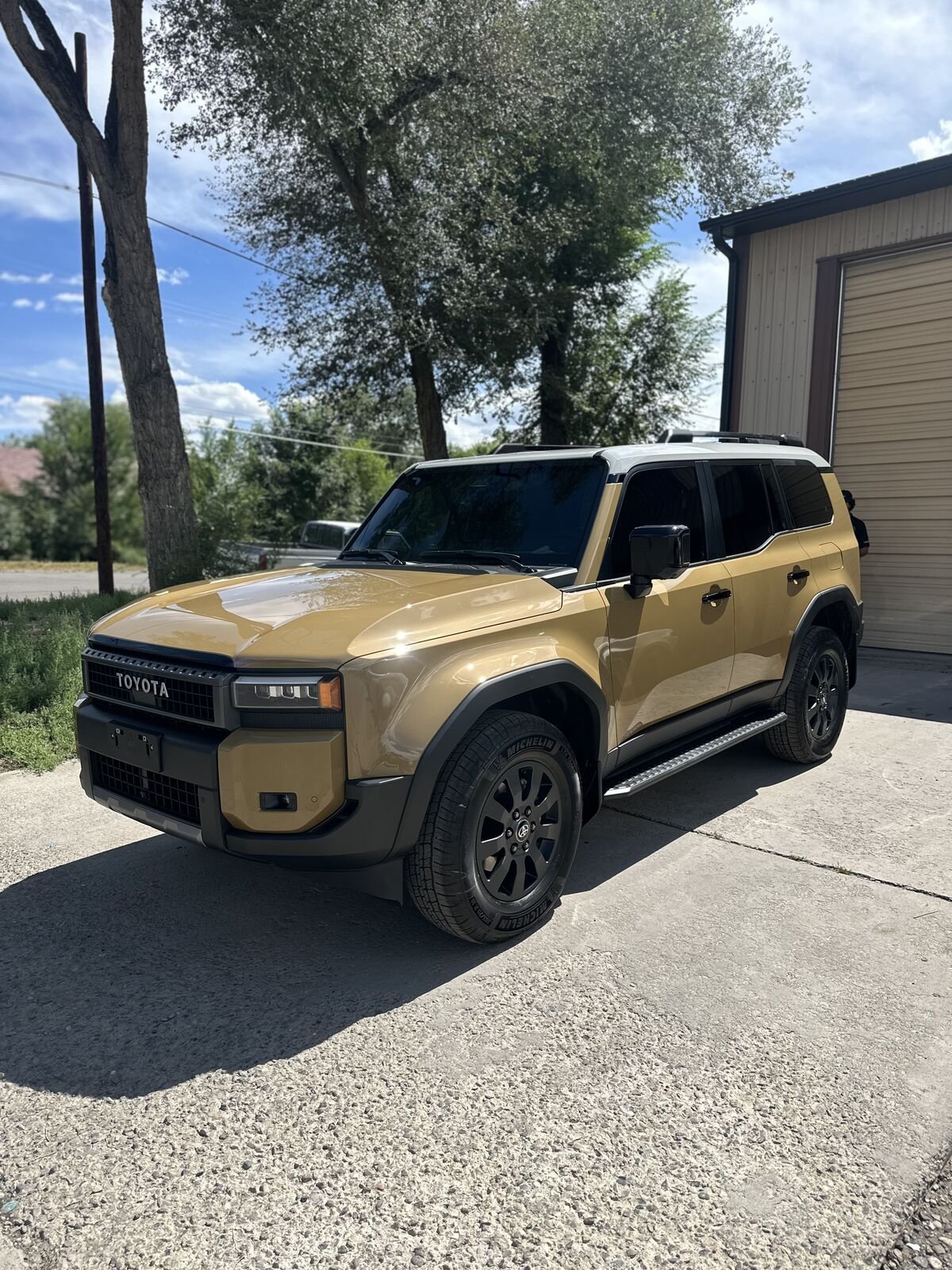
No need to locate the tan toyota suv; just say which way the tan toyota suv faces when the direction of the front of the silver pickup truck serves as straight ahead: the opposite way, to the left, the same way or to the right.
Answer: the opposite way

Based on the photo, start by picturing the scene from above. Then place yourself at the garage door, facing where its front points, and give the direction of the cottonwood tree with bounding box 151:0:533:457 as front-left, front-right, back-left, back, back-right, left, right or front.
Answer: front-right

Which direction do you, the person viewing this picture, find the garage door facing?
facing the viewer and to the left of the viewer

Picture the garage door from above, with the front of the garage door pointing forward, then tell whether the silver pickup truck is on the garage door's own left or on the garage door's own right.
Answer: on the garage door's own right

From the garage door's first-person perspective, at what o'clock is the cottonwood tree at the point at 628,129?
The cottonwood tree is roughly at 3 o'clock from the garage door.

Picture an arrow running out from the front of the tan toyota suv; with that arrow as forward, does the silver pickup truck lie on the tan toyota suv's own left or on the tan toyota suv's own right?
on the tan toyota suv's own right

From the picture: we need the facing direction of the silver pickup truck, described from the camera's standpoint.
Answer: facing away from the viewer and to the right of the viewer

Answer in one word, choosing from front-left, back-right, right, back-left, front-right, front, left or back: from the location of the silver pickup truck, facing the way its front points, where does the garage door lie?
right

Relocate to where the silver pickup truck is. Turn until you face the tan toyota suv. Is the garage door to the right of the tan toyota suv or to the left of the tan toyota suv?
left

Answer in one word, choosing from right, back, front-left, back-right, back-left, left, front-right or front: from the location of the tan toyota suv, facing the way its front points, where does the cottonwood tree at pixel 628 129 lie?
back-right

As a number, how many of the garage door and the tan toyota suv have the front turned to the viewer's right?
0
